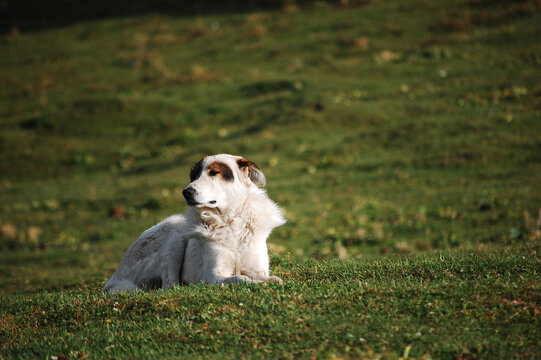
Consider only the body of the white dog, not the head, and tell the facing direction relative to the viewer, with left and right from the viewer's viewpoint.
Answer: facing the viewer and to the right of the viewer
